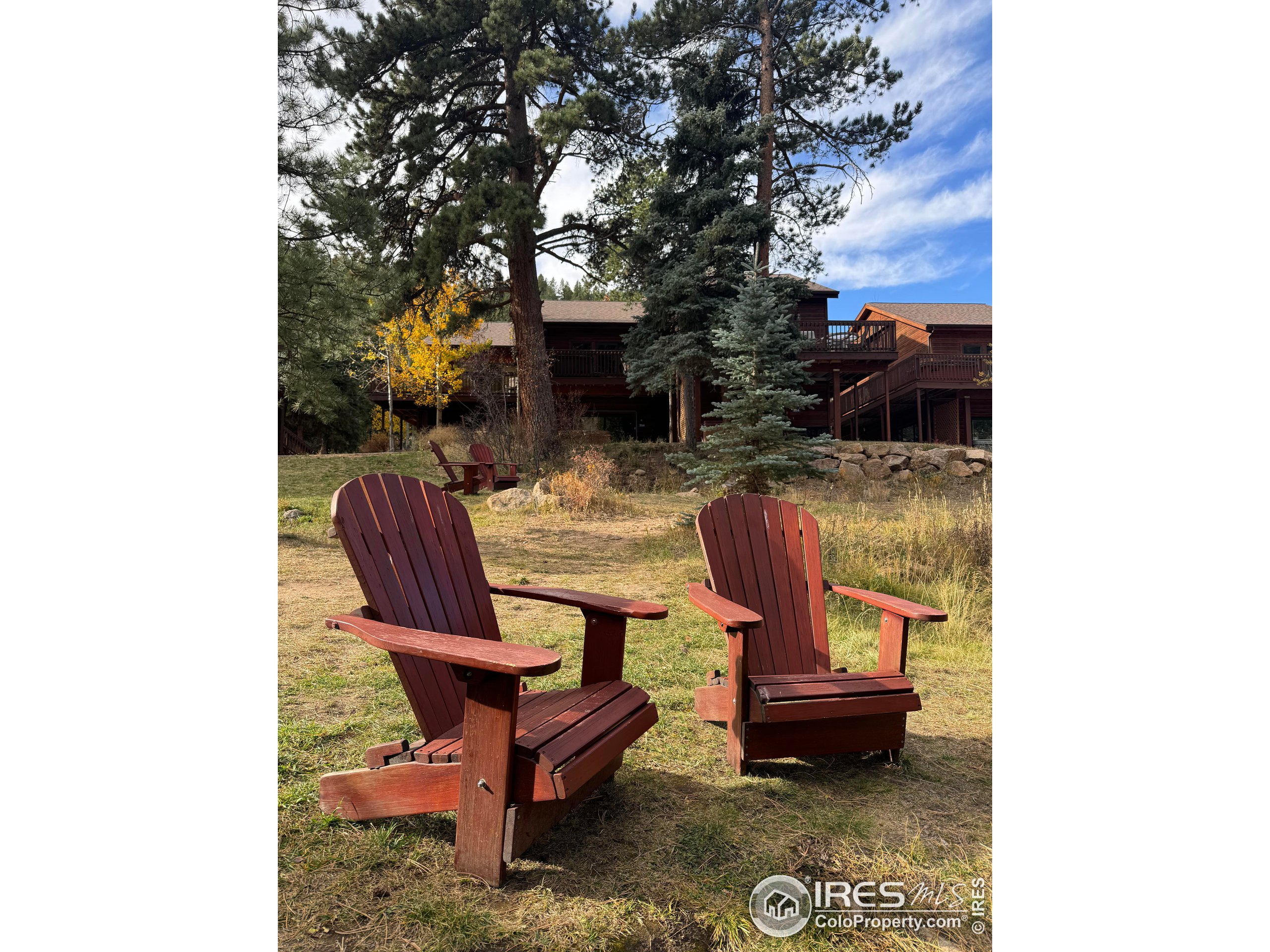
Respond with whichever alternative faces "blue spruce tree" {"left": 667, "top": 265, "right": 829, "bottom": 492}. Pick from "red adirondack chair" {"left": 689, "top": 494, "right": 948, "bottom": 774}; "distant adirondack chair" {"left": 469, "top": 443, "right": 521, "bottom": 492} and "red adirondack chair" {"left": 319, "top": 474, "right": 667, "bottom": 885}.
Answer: the distant adirondack chair

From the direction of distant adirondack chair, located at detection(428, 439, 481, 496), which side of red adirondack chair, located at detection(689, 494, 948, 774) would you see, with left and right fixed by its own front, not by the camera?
back

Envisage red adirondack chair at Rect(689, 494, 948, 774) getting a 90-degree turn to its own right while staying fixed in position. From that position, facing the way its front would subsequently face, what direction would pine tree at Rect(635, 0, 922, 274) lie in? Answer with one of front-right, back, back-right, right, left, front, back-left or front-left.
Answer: back-right

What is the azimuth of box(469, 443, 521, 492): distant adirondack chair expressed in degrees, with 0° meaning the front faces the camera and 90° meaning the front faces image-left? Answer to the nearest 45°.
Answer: approximately 315°

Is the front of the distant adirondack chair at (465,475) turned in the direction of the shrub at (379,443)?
no

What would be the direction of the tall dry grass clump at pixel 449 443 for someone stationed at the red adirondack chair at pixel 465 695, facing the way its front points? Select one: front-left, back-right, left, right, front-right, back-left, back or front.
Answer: back-left

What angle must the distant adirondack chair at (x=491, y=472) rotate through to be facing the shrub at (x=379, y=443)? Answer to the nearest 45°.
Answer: approximately 135° to its left

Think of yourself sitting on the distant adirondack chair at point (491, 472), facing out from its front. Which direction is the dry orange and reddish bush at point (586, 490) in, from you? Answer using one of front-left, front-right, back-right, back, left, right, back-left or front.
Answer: front

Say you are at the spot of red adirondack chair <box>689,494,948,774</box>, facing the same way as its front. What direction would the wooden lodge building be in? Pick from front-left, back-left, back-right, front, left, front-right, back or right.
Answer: back-left

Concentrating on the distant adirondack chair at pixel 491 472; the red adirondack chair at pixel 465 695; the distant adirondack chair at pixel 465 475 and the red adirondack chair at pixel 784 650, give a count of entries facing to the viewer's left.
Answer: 0

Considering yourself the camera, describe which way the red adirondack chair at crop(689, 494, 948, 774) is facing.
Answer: facing the viewer and to the right of the viewer

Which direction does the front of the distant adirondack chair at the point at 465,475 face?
to the viewer's right

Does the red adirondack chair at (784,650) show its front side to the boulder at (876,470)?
no

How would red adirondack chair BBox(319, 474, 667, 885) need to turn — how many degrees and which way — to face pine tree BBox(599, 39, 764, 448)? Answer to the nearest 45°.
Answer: approximately 135° to its left

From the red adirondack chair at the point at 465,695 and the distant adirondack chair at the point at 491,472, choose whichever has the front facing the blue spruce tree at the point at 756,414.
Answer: the distant adirondack chair

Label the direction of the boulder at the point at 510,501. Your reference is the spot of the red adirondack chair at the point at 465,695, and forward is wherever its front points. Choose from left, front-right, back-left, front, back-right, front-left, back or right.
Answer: back-left
